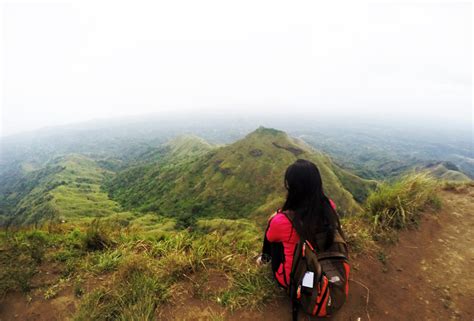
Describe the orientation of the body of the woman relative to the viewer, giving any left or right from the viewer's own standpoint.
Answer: facing away from the viewer and to the left of the viewer

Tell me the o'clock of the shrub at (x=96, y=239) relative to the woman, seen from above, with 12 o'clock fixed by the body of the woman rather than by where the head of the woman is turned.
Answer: The shrub is roughly at 11 o'clock from the woman.
